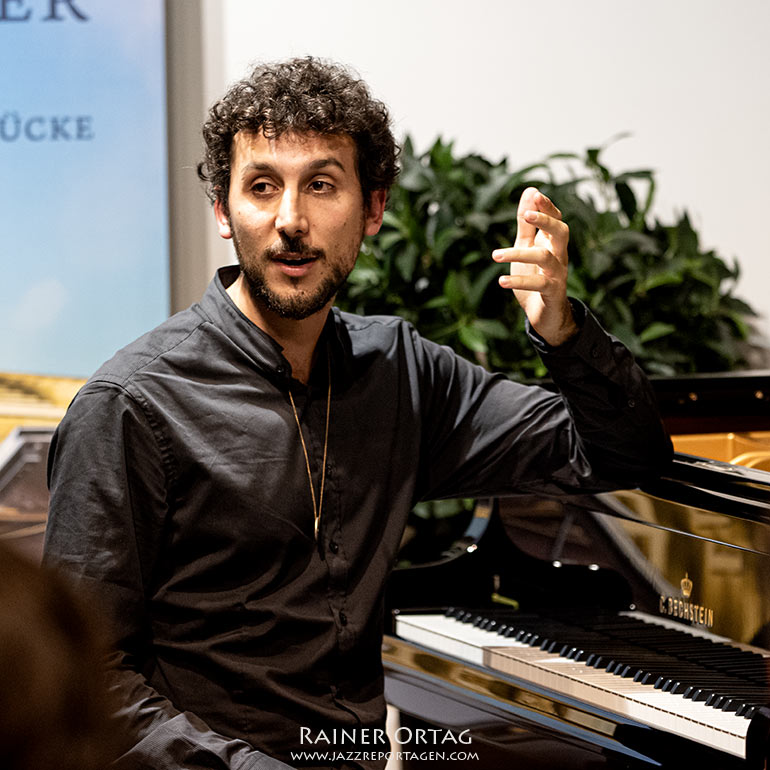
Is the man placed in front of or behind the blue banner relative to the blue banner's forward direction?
in front

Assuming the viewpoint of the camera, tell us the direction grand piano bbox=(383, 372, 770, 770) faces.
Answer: facing the viewer and to the left of the viewer

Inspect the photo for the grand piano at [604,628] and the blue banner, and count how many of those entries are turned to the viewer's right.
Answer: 0

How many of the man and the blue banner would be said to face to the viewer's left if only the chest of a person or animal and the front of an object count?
0

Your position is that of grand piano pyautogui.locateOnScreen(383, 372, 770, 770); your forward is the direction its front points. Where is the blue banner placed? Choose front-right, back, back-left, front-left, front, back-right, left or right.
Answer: right

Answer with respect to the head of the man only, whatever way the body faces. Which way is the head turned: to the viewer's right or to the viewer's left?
to the viewer's left

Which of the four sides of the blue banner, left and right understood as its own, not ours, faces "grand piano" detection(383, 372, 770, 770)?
front

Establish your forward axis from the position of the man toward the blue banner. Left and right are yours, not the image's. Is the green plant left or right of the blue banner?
right

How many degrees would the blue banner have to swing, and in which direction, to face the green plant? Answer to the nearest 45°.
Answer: approximately 45° to its left

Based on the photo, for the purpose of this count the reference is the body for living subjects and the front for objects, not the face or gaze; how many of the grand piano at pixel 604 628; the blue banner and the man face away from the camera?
0

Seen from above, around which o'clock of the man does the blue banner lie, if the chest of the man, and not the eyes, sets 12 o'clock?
The blue banner is roughly at 7 o'clock from the man.

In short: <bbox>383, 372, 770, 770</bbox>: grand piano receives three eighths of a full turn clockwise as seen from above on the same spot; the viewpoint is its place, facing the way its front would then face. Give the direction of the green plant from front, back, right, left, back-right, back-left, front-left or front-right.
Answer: front

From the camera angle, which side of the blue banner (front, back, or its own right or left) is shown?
front
